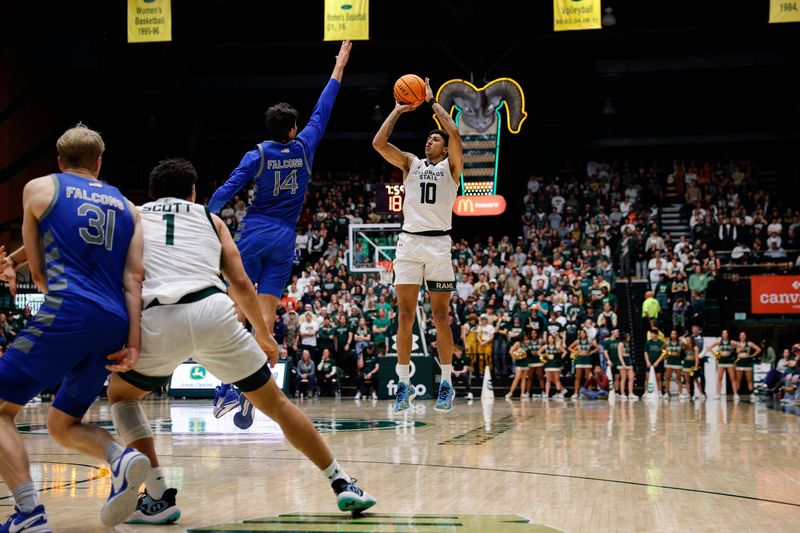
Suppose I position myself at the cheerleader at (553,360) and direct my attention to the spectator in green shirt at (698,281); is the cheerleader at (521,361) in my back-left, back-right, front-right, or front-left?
back-left

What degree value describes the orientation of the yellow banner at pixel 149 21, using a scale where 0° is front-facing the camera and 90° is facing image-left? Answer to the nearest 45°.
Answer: approximately 0°

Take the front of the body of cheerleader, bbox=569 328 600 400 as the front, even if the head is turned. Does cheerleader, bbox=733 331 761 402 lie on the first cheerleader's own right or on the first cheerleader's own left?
on the first cheerleader's own left

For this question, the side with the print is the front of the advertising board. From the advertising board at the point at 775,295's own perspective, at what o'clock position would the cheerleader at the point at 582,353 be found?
The cheerleader is roughly at 2 o'clock from the advertising board.
